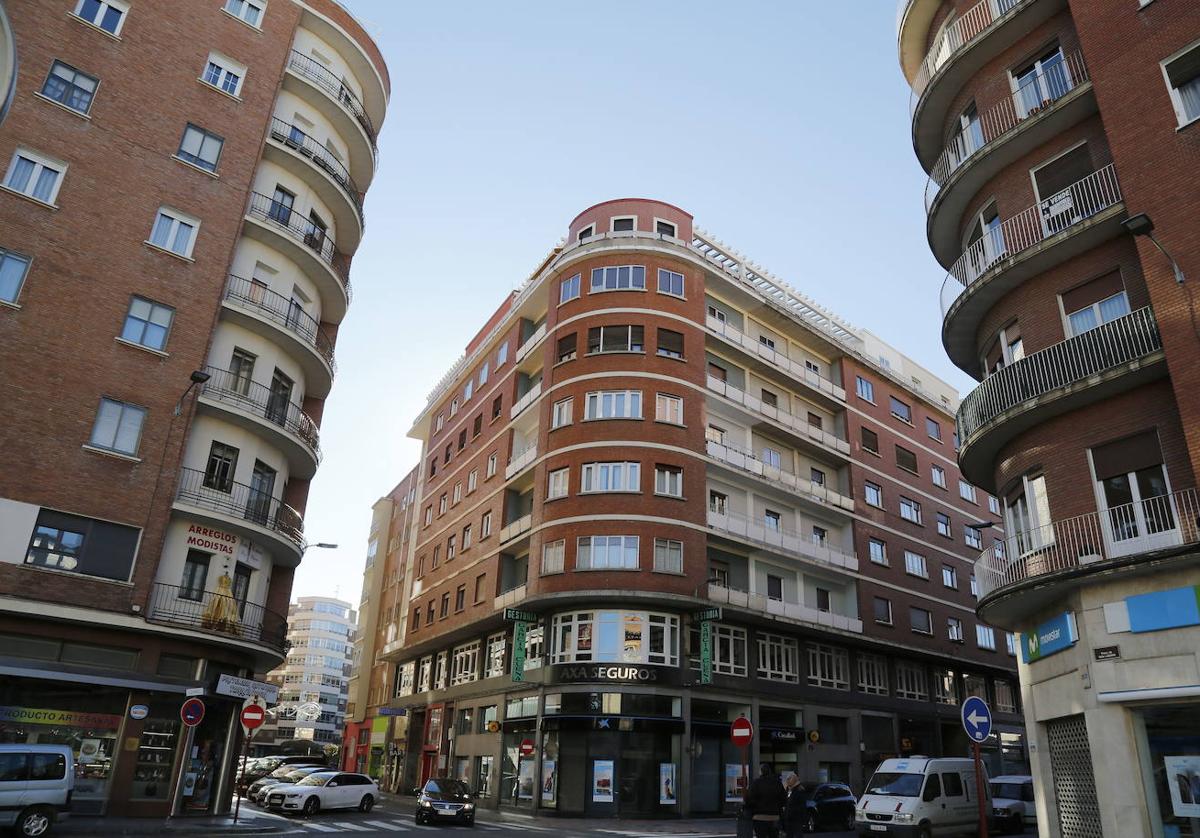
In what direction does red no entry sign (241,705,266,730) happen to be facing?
toward the camera

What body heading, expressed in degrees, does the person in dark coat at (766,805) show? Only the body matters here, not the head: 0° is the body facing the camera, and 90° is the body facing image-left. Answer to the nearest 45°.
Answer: approximately 180°

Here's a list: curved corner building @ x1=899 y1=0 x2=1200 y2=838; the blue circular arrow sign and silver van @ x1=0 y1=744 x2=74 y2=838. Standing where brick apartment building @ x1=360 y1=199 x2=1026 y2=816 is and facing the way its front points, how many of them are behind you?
0

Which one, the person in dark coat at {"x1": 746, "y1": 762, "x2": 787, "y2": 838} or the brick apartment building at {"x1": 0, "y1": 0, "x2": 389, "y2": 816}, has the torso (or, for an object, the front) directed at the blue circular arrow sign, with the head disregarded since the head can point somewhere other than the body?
the brick apartment building

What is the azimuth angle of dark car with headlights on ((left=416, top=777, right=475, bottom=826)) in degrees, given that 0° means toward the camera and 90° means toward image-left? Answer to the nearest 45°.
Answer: approximately 0°

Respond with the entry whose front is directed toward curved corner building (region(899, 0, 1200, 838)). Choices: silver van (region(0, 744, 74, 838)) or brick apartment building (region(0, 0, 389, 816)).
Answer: the brick apartment building

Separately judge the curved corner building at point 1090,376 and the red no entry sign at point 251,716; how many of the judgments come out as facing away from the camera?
0

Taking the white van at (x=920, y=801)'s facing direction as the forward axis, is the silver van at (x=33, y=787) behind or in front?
in front

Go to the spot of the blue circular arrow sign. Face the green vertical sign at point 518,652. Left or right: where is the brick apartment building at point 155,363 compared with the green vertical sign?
left

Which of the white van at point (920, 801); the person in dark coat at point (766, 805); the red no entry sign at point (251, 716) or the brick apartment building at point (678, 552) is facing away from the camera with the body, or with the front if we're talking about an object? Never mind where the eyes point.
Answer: the person in dark coat

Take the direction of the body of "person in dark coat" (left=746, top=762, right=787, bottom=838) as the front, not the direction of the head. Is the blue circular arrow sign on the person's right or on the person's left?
on the person's right
